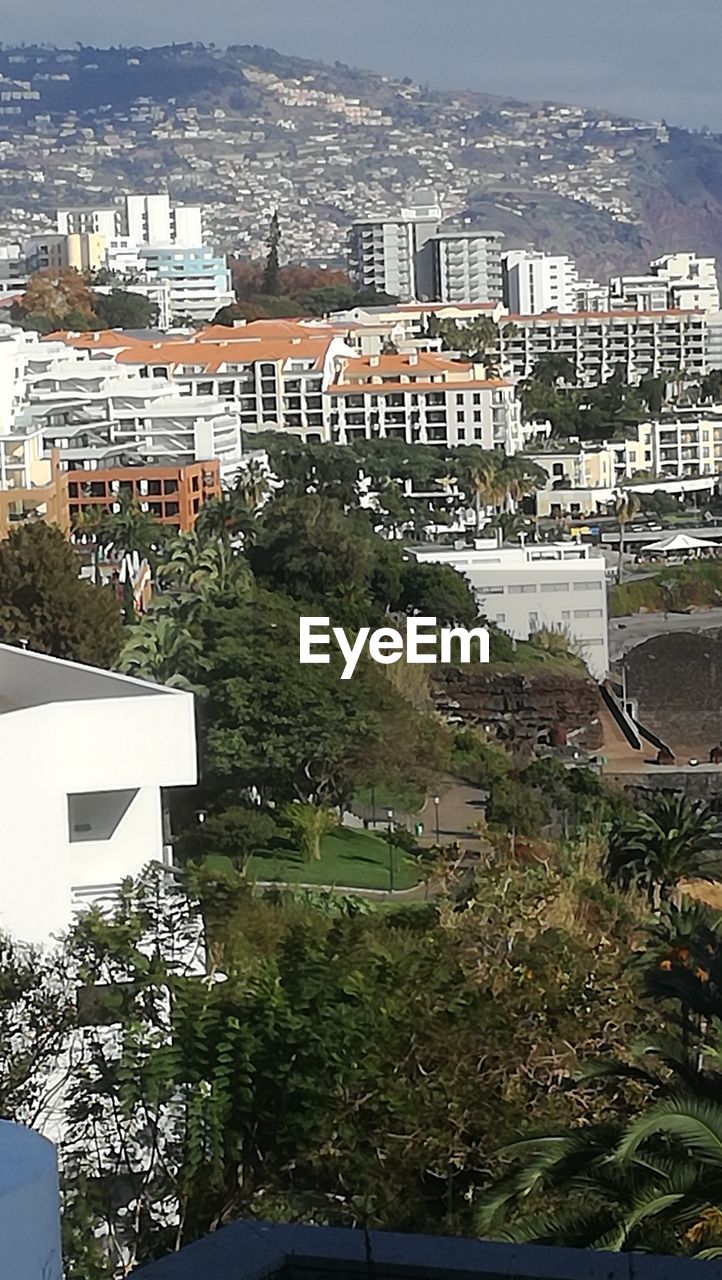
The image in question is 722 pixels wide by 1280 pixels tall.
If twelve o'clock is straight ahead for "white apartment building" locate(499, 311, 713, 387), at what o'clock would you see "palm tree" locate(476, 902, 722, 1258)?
The palm tree is roughly at 12 o'clock from the white apartment building.

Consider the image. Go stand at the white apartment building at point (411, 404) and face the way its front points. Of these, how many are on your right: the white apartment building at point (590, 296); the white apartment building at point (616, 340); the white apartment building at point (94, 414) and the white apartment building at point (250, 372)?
2

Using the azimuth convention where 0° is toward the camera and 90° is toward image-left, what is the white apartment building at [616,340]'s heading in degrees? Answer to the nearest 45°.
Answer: approximately 0°

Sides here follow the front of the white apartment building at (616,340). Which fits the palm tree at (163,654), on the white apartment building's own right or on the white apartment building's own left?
on the white apartment building's own right

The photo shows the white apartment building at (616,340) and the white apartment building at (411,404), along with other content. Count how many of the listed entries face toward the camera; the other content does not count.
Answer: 2

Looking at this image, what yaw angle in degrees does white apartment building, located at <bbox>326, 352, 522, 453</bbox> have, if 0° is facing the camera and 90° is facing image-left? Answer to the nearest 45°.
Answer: approximately 0°
